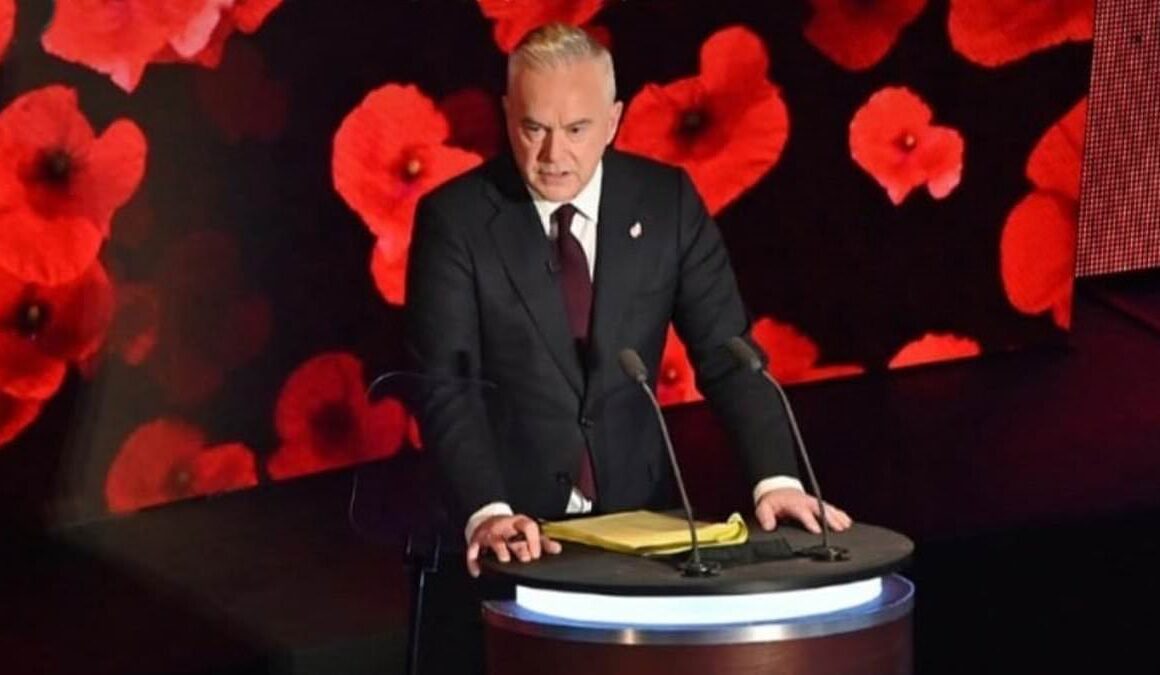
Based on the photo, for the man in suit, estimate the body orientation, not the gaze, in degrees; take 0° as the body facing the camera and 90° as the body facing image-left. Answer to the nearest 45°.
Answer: approximately 0°
